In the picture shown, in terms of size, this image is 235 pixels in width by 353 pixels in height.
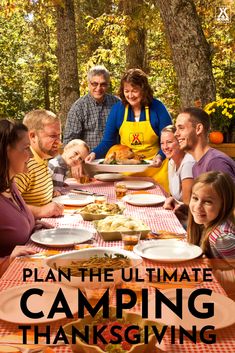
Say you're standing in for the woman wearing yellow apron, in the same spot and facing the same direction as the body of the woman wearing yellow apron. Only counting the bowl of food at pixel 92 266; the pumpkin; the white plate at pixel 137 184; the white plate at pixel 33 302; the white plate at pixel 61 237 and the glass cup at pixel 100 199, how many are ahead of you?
5

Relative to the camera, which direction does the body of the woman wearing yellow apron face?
toward the camera

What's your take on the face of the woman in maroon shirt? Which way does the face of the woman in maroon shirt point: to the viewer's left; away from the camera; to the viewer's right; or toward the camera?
to the viewer's right

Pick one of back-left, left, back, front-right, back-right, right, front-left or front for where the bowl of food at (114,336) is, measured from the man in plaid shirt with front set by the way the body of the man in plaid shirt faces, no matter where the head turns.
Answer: front-right

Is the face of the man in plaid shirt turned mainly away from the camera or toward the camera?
toward the camera

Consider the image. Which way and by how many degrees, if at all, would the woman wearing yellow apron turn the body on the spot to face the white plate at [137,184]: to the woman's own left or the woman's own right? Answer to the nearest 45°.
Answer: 0° — they already face it

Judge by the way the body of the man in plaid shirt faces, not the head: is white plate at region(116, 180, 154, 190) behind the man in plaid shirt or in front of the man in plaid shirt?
in front

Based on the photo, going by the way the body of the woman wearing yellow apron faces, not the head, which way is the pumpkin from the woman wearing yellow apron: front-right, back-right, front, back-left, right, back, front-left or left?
back-left

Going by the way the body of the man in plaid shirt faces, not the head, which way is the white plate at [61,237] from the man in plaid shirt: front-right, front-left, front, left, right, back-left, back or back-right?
front-right

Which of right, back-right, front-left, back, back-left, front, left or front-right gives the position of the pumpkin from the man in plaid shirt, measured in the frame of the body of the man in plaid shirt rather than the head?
front-left

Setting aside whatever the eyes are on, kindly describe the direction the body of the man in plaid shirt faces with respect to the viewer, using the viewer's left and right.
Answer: facing the viewer and to the right of the viewer

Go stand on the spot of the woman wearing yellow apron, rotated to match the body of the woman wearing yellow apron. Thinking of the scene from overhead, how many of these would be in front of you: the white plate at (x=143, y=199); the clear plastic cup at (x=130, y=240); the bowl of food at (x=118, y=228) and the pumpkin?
3

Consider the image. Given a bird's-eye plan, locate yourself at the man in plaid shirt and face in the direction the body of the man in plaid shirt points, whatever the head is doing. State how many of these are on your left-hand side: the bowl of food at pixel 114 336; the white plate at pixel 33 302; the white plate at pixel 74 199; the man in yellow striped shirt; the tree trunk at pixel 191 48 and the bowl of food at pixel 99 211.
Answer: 1

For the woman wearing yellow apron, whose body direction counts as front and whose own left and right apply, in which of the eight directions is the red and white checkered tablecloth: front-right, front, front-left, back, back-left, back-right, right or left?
front

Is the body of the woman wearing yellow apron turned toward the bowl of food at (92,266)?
yes

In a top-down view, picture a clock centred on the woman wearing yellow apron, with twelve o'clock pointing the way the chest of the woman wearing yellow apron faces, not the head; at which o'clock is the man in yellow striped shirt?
The man in yellow striped shirt is roughly at 1 o'clock from the woman wearing yellow apron.

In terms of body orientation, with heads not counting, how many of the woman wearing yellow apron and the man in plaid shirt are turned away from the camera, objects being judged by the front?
0

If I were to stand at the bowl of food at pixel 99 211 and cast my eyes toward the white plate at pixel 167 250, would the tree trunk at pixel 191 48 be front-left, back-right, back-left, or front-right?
back-left
